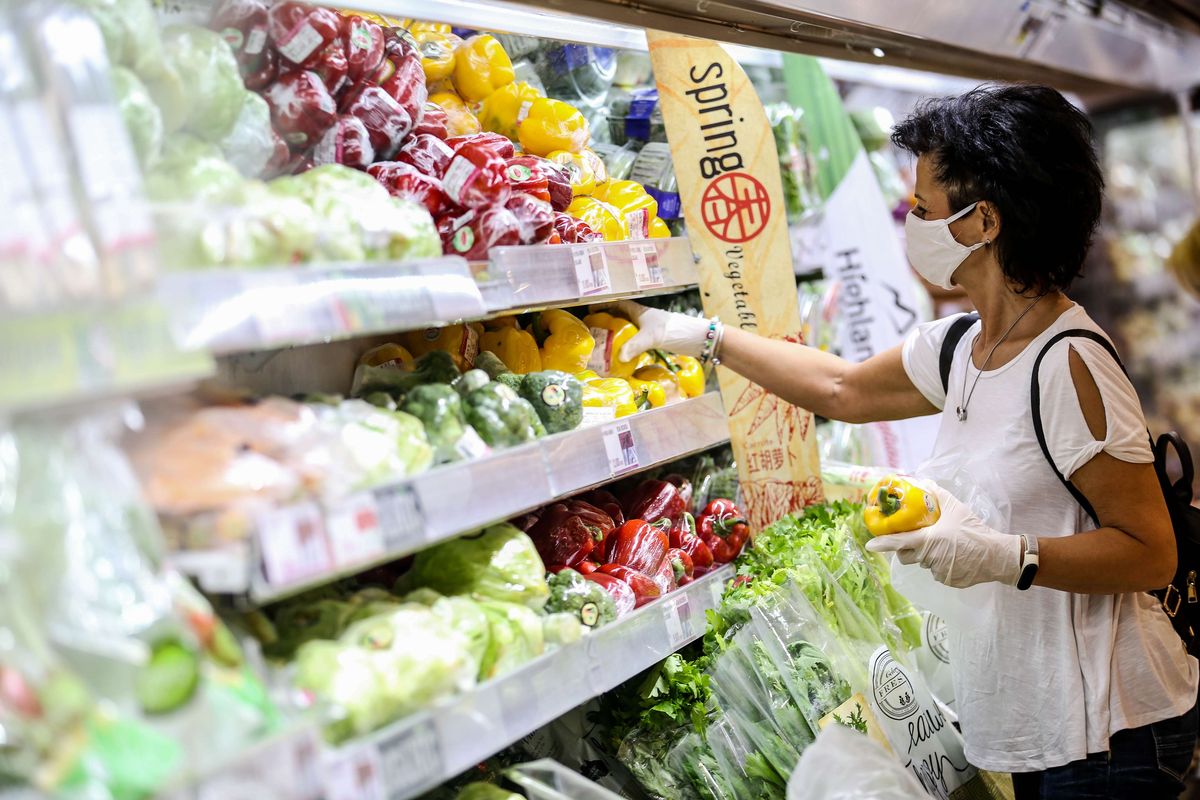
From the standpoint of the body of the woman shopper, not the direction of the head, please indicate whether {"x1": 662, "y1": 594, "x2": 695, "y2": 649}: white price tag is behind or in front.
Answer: in front

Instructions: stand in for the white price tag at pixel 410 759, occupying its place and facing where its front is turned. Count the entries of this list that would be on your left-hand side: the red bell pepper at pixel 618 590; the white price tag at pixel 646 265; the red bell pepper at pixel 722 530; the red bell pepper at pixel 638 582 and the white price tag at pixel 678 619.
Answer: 5

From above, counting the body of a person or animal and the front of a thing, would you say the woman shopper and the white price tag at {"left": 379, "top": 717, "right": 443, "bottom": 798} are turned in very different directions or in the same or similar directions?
very different directions

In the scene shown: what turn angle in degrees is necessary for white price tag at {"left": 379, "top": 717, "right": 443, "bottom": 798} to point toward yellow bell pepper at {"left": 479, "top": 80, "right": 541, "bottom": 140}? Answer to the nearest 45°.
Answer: approximately 90° to its left

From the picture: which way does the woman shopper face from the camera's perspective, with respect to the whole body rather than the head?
to the viewer's left

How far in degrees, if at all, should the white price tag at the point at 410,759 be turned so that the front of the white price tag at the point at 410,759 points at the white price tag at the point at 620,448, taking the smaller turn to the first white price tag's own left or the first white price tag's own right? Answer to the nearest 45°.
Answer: approximately 90° to the first white price tag's own left

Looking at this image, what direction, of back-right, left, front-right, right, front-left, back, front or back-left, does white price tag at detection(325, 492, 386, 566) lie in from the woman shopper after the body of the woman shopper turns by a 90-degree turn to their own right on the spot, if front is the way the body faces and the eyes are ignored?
back-left

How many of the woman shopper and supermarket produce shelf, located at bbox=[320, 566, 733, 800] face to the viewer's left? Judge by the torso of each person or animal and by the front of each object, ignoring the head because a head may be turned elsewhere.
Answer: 1

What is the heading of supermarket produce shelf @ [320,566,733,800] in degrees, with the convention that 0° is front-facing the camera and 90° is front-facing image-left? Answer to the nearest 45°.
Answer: approximately 315°

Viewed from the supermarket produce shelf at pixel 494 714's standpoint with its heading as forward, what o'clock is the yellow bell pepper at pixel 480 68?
The yellow bell pepper is roughly at 8 o'clock from the supermarket produce shelf.

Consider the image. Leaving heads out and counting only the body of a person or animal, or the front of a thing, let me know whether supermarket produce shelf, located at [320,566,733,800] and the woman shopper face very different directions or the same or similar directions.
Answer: very different directions

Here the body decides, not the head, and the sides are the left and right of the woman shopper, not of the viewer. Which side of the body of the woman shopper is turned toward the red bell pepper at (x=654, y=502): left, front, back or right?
front

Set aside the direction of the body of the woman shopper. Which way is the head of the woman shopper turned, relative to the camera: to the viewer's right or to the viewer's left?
to the viewer's left

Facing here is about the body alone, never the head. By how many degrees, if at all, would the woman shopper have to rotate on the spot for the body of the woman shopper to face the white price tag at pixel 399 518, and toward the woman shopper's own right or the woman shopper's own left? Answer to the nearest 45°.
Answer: approximately 45° to the woman shopper's own left
